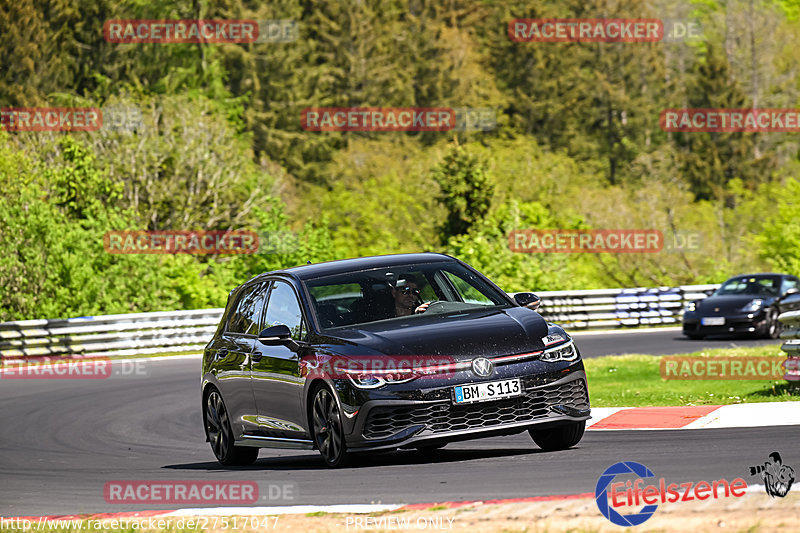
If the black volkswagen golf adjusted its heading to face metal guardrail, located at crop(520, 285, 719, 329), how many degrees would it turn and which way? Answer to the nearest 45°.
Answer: approximately 135° to its left

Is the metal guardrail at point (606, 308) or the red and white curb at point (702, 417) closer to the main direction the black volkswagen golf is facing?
the red and white curb

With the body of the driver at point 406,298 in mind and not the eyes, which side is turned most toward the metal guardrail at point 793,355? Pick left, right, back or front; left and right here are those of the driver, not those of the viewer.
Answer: left

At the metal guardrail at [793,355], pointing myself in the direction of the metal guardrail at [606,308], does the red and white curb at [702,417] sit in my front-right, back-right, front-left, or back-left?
back-left

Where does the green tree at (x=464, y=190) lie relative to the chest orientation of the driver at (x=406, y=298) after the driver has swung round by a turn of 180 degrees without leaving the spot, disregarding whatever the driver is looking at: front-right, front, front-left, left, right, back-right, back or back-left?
front-right

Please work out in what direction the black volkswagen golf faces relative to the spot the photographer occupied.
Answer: facing the viewer and to the right of the viewer

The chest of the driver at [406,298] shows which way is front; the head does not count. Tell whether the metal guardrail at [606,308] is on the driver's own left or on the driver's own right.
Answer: on the driver's own left

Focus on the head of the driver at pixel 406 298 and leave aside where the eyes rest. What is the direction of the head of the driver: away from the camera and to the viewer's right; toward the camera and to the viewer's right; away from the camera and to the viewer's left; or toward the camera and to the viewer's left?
toward the camera and to the viewer's right

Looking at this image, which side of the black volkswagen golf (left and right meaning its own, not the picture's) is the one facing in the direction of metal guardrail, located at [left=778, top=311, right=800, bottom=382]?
left

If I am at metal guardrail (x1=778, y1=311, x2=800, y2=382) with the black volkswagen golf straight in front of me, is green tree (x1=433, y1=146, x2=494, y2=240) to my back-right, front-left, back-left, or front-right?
back-right
